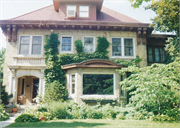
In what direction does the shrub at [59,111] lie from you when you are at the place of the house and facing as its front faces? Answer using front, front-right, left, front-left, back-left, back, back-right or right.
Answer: front

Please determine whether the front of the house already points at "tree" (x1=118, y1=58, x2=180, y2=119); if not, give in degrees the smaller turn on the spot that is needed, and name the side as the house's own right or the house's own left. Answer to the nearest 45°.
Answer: approximately 45° to the house's own left

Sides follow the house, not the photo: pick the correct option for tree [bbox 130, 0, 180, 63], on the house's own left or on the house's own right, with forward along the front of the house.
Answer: on the house's own left

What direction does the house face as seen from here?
toward the camera

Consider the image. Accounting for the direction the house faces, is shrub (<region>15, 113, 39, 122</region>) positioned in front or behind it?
in front
